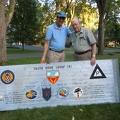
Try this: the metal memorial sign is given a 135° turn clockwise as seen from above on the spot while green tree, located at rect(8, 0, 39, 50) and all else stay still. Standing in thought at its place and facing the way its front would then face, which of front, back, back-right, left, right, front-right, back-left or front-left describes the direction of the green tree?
front-right

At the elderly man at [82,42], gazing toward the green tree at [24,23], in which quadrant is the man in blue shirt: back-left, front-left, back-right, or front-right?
front-left

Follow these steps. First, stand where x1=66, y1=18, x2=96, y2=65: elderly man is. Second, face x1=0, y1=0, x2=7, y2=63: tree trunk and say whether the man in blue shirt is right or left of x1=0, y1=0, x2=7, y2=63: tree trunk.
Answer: left

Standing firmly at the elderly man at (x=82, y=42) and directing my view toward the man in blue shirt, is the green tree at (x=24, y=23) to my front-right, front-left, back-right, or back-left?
front-right

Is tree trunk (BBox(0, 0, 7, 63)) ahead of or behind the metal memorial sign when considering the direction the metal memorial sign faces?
behind
